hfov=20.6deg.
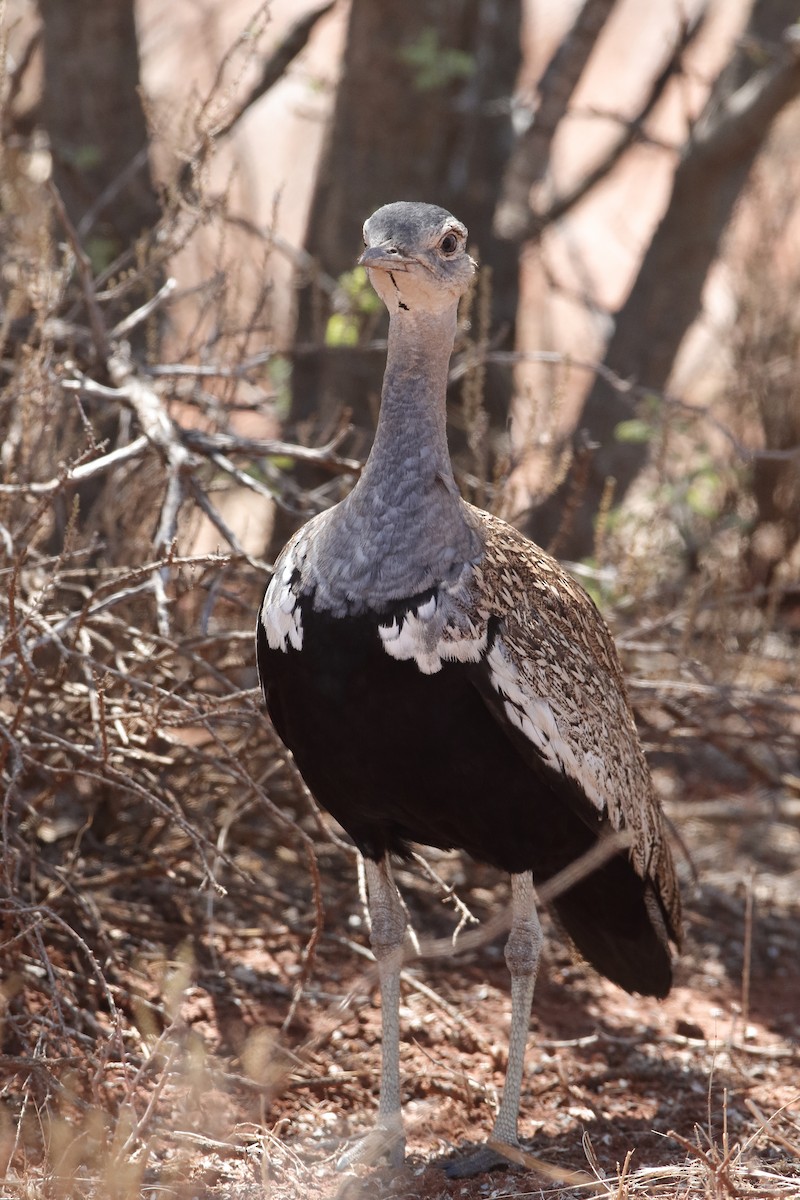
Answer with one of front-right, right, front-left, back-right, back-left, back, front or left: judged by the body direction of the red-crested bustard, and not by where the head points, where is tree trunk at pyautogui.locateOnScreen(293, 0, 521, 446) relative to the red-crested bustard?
back-right

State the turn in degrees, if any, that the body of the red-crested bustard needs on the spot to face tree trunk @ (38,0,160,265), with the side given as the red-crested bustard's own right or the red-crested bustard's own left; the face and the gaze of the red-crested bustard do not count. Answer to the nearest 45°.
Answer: approximately 90° to the red-crested bustard's own right

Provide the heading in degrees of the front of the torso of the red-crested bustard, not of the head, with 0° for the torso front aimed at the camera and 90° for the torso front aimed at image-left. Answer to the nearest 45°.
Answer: approximately 45°

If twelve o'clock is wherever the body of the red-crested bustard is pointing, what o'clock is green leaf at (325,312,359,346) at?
The green leaf is roughly at 4 o'clock from the red-crested bustard.

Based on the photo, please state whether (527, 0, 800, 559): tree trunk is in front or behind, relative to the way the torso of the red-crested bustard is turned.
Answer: behind

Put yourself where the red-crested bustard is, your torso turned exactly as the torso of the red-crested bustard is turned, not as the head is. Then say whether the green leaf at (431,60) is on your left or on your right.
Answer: on your right
